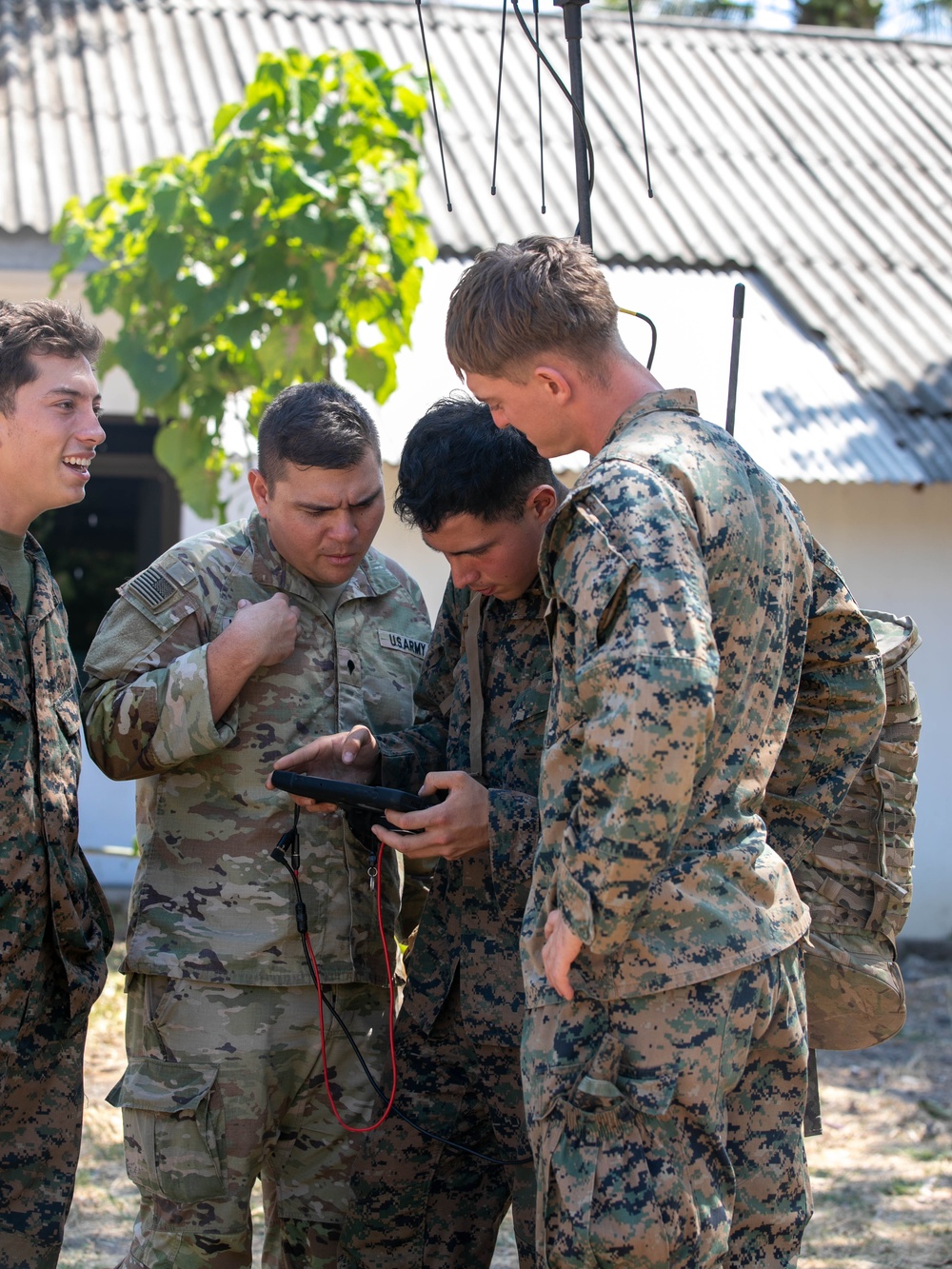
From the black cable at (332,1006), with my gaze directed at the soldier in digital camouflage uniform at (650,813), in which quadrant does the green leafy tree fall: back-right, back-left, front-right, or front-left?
back-left

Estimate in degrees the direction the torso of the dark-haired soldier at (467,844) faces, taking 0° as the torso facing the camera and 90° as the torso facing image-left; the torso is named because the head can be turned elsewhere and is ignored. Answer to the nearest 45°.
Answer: approximately 45°

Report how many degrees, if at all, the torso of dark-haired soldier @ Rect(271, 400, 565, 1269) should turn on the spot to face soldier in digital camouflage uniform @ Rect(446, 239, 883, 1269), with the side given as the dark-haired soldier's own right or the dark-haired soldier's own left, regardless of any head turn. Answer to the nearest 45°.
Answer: approximately 45° to the dark-haired soldier's own left

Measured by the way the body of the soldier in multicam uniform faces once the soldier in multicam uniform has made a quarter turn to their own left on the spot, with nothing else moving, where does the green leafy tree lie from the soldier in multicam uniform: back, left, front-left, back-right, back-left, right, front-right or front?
front-left

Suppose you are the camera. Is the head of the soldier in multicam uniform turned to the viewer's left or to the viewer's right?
to the viewer's right

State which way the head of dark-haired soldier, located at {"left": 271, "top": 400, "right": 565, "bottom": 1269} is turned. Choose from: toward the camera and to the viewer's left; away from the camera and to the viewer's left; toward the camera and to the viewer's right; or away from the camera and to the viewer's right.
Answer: toward the camera and to the viewer's left

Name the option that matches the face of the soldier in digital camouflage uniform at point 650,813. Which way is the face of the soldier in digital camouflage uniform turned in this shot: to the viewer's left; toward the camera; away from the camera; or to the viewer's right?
to the viewer's left

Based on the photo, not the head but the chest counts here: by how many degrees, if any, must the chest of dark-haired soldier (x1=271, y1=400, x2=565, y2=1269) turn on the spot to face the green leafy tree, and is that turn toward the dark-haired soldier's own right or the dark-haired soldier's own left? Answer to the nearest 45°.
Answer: approximately 135° to the dark-haired soldier's own right

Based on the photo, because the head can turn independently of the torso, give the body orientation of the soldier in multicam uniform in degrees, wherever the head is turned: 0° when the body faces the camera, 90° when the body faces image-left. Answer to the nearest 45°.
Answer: approximately 315°
